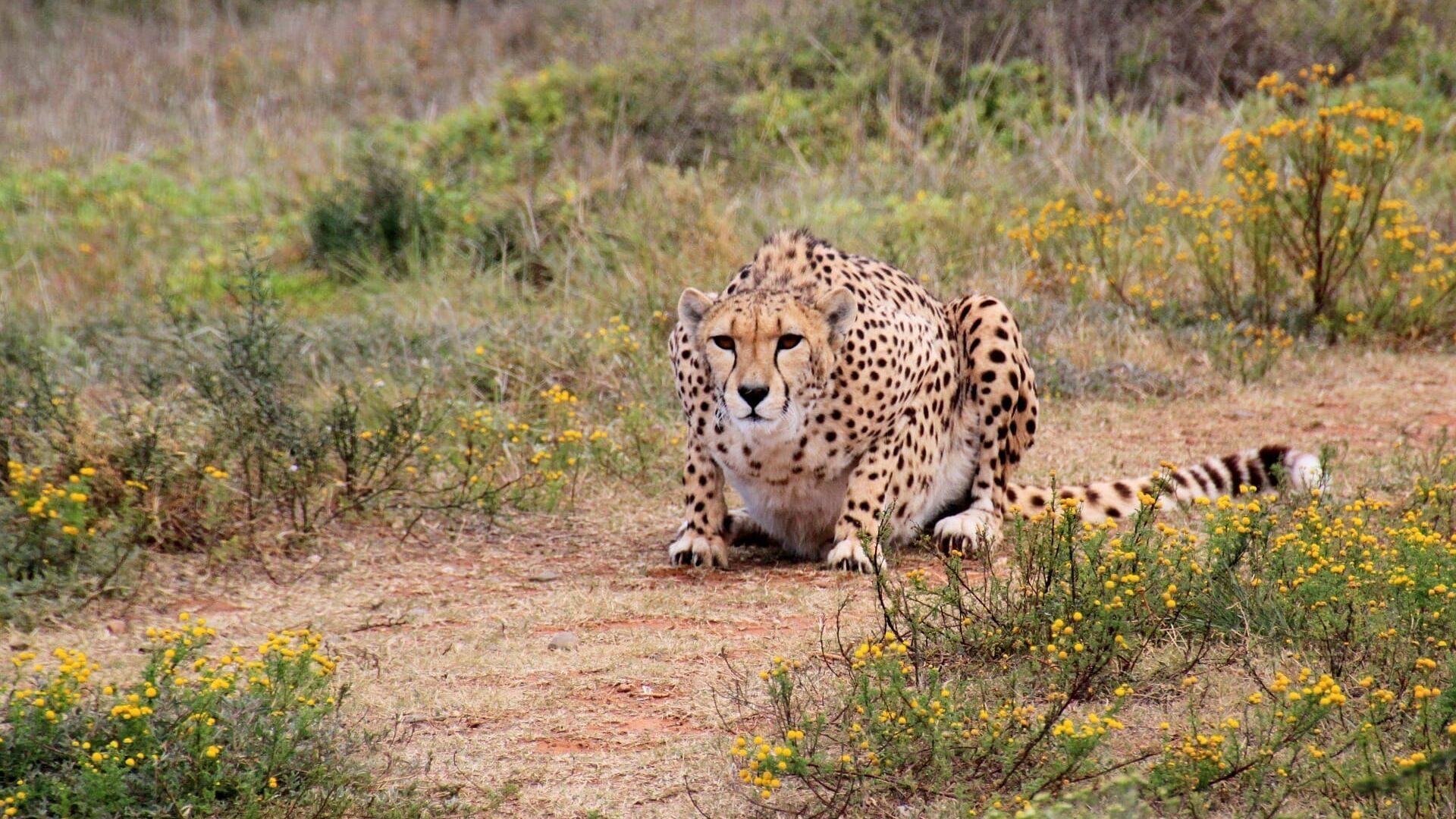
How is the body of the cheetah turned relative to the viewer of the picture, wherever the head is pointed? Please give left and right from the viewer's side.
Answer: facing the viewer and to the left of the viewer
